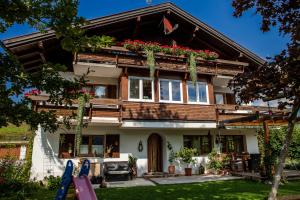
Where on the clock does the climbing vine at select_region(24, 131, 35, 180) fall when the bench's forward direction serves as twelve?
The climbing vine is roughly at 3 o'clock from the bench.

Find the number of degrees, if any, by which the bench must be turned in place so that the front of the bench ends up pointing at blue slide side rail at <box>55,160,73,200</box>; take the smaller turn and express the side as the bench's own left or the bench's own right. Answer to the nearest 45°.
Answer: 0° — it already faces it

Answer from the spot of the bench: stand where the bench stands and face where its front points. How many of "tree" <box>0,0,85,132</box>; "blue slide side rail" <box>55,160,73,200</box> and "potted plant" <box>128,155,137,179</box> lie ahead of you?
2

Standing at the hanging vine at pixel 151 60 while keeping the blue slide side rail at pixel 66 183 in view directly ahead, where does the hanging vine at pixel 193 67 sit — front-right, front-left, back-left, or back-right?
back-left

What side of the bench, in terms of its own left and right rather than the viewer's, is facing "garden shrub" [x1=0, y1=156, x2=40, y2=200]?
right

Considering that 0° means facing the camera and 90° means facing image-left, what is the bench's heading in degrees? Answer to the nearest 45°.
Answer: approximately 0°

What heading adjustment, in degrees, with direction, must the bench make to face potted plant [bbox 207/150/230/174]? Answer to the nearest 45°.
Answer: approximately 90° to its left

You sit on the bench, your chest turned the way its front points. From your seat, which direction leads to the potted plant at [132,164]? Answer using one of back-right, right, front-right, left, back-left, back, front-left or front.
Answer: back-left

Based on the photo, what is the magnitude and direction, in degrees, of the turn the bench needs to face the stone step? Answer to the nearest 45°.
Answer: approximately 135° to its left

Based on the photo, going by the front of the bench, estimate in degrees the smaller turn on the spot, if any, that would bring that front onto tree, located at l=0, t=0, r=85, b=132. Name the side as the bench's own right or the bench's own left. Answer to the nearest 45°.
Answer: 0° — it already faces it

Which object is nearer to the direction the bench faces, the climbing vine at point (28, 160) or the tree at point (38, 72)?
the tree
